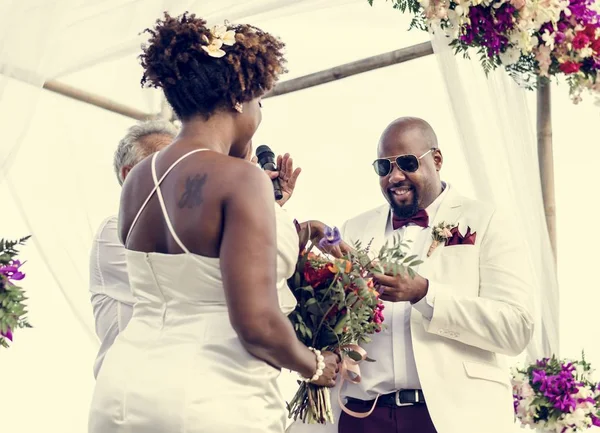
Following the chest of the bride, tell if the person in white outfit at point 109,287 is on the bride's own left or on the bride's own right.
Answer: on the bride's own left

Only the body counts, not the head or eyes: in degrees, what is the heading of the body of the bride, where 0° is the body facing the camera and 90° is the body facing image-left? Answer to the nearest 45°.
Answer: approximately 225°

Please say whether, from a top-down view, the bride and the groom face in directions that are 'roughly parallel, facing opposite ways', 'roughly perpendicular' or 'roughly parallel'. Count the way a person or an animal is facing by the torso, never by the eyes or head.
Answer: roughly parallel, facing opposite ways

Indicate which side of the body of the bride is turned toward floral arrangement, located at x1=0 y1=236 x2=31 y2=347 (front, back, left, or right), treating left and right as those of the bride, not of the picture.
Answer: left

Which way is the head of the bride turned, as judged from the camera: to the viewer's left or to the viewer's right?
to the viewer's right

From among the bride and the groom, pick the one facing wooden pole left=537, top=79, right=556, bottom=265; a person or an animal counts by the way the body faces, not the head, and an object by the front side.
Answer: the bride

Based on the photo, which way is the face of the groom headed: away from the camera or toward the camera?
toward the camera

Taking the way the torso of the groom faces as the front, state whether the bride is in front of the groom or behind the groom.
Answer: in front

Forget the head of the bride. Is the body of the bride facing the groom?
yes

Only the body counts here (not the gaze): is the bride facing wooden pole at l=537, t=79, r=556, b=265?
yes

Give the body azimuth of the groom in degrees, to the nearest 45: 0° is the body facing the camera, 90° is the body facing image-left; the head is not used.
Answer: approximately 45°

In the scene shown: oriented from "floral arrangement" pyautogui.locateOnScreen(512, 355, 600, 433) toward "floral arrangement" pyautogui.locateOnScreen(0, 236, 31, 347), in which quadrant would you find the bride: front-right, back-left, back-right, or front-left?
front-left

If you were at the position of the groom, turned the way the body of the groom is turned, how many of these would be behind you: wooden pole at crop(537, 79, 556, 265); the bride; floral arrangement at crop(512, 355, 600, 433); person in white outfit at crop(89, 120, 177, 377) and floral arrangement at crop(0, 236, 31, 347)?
2
